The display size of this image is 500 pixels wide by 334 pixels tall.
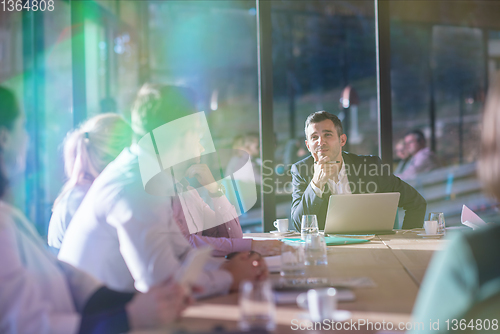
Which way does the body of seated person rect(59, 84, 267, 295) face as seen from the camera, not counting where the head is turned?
to the viewer's right

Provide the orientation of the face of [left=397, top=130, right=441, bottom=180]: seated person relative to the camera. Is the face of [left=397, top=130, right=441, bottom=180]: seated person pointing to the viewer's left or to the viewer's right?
to the viewer's left

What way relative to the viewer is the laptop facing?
away from the camera

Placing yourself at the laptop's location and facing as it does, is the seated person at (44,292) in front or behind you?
behind
